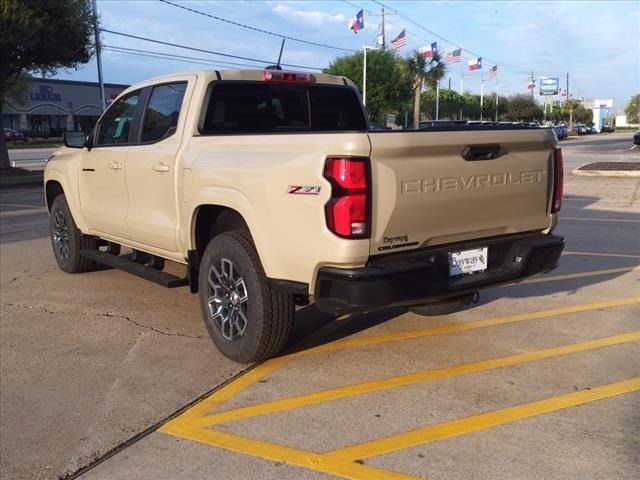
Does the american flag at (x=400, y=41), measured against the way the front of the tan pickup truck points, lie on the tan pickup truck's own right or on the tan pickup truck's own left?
on the tan pickup truck's own right

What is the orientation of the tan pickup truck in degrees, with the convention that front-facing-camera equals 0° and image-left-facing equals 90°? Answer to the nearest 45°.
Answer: approximately 135°

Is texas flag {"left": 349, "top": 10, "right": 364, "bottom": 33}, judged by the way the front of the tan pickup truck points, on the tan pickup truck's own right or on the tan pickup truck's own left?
on the tan pickup truck's own right

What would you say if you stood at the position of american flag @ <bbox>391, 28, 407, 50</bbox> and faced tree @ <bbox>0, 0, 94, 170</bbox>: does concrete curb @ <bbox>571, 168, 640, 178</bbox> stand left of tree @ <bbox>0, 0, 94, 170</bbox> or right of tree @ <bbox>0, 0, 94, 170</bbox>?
left

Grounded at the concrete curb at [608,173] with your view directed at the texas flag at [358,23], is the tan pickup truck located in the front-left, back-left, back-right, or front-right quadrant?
back-left

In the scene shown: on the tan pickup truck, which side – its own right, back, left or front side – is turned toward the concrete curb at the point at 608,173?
right

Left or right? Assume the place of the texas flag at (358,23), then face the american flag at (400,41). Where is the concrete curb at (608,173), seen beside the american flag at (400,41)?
right

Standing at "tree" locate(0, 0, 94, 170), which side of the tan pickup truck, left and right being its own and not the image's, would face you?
front
